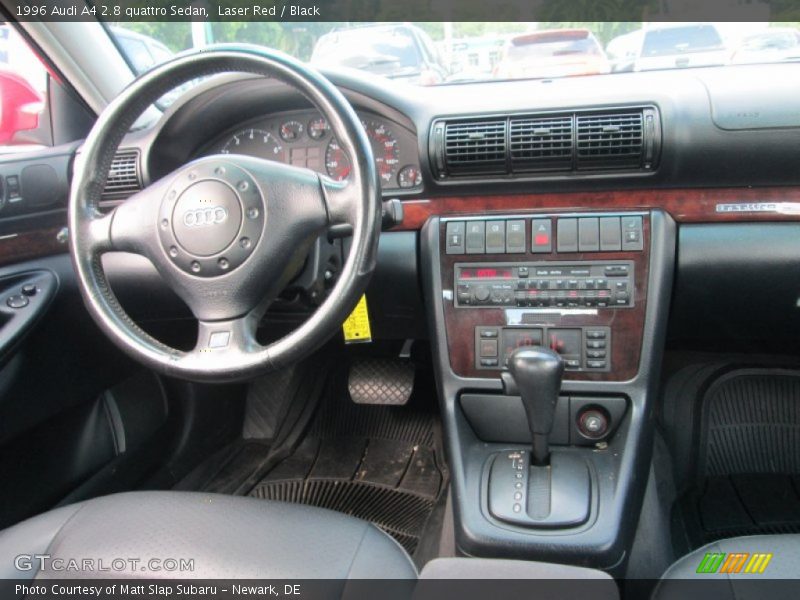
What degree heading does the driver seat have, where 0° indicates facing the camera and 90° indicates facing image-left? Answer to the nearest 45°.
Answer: approximately 180°

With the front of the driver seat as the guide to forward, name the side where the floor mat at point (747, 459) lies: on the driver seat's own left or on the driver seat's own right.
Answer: on the driver seat's own right

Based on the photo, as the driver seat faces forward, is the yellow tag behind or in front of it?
in front

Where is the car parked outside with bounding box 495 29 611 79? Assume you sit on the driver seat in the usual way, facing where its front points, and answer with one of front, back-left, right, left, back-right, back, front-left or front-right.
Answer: front-right

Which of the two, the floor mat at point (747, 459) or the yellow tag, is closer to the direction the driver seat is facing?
the yellow tag

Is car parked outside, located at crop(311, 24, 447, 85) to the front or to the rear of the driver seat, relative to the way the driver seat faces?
to the front
